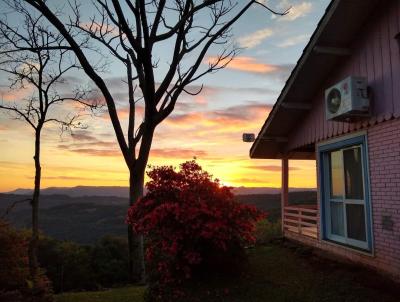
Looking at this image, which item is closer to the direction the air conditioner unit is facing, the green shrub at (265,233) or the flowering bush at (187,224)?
the flowering bush

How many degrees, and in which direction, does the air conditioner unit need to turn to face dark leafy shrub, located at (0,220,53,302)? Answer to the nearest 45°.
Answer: approximately 45° to its right

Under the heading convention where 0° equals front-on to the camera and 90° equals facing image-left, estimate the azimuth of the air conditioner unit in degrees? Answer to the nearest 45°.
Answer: approximately 45°

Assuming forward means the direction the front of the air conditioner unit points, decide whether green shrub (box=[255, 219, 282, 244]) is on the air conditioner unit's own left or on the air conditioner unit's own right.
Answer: on the air conditioner unit's own right
